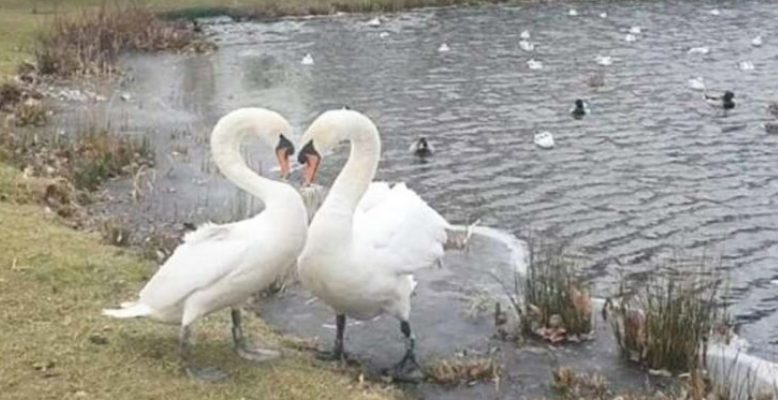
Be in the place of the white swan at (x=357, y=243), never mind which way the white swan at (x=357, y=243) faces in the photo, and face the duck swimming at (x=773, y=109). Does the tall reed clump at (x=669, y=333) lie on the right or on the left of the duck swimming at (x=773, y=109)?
right

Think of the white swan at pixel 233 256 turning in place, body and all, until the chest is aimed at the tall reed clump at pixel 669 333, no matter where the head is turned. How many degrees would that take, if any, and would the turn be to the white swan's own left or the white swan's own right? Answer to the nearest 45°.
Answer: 0° — it already faces it

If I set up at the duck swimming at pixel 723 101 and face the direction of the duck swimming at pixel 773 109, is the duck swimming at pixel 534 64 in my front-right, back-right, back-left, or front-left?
back-left

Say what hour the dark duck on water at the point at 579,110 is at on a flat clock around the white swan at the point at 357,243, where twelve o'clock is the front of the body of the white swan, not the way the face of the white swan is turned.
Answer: The dark duck on water is roughly at 5 o'clock from the white swan.

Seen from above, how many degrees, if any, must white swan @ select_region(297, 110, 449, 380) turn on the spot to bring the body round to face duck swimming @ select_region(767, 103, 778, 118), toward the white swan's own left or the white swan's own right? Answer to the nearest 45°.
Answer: approximately 180°

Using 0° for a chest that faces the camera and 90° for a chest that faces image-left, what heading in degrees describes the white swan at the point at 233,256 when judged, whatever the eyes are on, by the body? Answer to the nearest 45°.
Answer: approximately 270°

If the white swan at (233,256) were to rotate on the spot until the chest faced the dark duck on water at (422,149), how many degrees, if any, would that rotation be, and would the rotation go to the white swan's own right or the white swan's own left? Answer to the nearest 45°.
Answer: approximately 90° to the white swan's own left

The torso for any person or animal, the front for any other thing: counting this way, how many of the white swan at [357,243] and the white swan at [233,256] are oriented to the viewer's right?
1

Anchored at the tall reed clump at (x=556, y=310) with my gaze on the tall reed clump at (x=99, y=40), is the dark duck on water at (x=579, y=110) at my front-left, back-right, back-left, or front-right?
front-right

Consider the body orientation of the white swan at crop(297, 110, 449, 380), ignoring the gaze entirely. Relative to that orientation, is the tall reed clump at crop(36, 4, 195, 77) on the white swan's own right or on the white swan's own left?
on the white swan's own right

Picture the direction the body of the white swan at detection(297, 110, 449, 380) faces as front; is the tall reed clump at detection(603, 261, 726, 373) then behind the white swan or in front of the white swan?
behind

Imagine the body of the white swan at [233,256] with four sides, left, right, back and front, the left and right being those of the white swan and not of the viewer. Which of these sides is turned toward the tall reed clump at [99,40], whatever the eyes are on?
left

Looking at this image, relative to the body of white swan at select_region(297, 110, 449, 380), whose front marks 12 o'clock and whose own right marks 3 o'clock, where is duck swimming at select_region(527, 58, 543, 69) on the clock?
The duck swimming is roughly at 5 o'clock from the white swan.

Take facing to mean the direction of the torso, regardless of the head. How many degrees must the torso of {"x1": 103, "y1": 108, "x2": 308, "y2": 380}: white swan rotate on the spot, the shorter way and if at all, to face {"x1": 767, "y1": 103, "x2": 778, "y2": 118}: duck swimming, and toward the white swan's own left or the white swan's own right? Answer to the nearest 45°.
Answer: approximately 45° to the white swan's own left

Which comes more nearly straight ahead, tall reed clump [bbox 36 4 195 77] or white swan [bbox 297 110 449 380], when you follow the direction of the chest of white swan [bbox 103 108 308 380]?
the white swan

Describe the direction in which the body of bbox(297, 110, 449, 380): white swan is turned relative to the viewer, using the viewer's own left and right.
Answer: facing the viewer and to the left of the viewer
